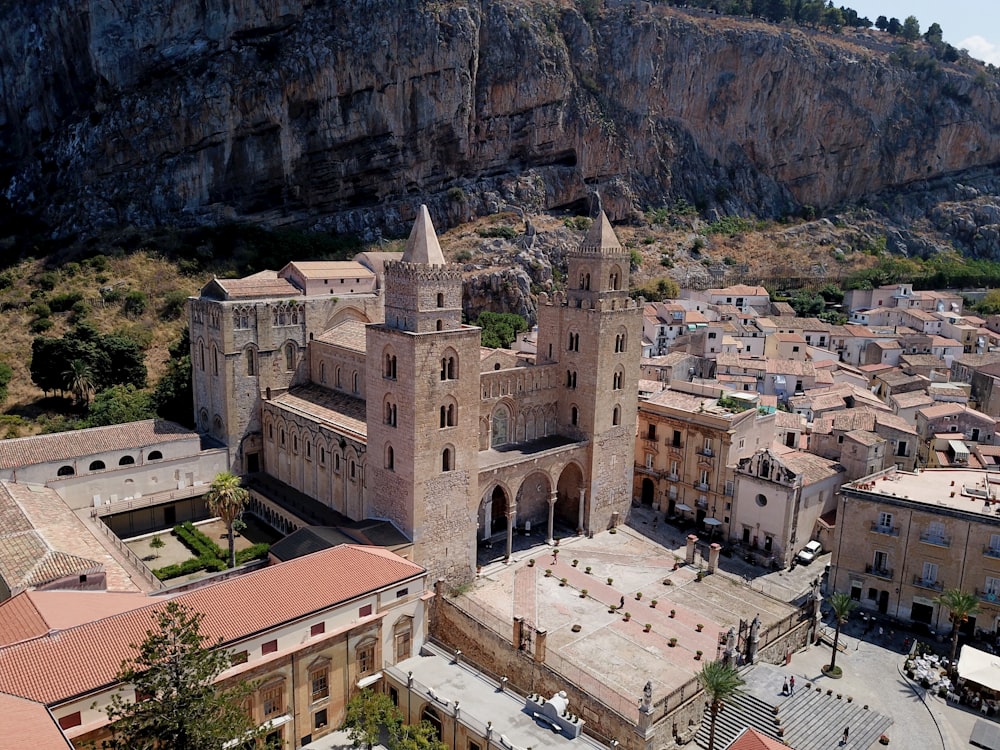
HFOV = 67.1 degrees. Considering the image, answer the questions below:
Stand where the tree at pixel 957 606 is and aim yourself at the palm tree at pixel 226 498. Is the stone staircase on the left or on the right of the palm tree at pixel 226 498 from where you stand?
left

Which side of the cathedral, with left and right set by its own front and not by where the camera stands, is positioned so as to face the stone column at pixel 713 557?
front

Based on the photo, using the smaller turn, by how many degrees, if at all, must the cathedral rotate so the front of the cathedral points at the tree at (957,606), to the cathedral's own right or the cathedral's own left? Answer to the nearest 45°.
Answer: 0° — it already faces it

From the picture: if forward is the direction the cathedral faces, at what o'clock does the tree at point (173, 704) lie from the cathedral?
The tree is roughly at 2 o'clock from the cathedral.

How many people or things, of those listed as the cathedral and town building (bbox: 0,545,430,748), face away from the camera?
0

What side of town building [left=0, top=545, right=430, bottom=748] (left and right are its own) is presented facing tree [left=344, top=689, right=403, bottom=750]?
front

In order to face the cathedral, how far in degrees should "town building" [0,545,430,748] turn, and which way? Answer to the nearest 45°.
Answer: approximately 90° to its left

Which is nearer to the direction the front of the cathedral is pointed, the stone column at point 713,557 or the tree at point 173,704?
the stone column

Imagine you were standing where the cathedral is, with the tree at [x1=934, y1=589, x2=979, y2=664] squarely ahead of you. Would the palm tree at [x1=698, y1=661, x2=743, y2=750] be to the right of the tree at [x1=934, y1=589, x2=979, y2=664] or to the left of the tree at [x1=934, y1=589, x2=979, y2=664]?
right

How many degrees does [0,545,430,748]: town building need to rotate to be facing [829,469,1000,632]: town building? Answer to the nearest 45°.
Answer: approximately 45° to its left

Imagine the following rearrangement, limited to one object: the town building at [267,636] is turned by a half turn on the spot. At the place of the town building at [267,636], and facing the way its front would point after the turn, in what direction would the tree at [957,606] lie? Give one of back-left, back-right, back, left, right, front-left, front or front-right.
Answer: back-right

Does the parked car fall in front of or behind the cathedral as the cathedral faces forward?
in front

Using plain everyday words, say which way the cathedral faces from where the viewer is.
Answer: facing the viewer and to the right of the viewer

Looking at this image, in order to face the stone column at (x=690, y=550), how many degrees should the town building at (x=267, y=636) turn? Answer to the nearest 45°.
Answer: approximately 45° to its left
